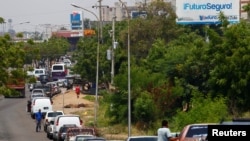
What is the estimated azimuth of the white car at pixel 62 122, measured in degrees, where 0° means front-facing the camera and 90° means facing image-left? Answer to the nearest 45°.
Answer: approximately 180°
